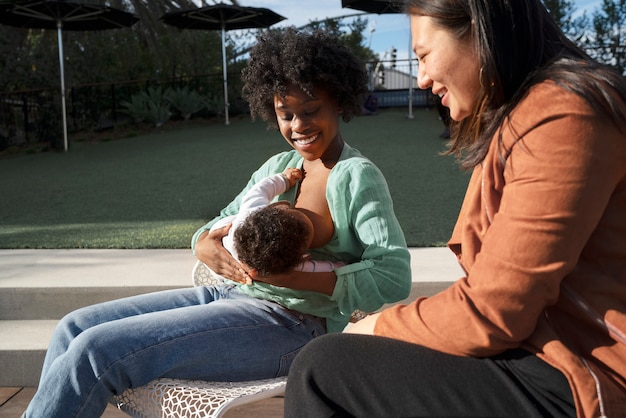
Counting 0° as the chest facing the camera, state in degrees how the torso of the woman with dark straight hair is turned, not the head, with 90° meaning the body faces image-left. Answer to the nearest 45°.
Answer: approximately 90°

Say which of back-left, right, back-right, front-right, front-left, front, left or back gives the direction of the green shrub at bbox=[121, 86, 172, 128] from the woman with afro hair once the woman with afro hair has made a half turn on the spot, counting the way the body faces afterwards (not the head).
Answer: front-left

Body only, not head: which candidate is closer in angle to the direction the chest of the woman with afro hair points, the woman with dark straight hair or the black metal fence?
the woman with dark straight hair

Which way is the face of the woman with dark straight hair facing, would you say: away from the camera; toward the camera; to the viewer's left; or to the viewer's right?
to the viewer's left

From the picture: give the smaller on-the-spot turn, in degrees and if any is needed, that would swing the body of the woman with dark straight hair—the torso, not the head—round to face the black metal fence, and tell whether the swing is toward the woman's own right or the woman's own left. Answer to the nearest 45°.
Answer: approximately 45° to the woman's own right

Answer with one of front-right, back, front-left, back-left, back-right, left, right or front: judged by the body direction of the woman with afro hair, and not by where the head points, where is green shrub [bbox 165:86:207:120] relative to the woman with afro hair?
back-right

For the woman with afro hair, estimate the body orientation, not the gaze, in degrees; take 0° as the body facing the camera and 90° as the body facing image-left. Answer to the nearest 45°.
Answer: approximately 45°
